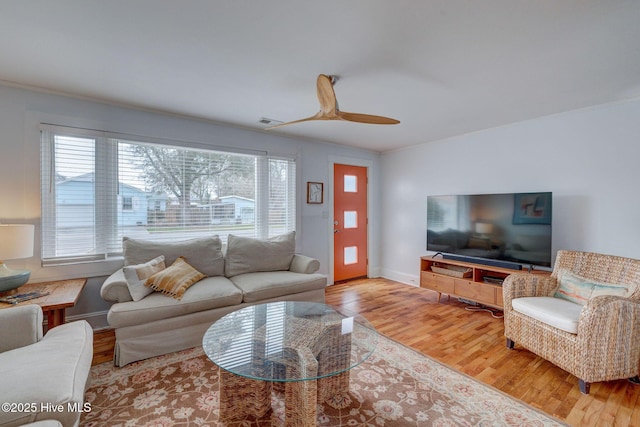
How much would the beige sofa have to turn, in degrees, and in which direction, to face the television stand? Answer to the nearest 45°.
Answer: approximately 45° to its left

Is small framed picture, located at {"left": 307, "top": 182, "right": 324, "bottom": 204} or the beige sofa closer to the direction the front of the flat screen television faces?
the beige sofa

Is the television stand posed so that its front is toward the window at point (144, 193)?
yes

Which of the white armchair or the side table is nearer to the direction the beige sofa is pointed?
the white armchair

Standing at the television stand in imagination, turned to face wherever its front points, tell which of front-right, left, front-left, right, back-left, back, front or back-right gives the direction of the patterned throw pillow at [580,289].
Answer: left

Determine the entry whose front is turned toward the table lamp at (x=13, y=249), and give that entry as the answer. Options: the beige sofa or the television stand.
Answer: the television stand

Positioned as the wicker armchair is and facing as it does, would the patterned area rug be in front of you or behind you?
in front

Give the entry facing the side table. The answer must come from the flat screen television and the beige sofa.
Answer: the flat screen television

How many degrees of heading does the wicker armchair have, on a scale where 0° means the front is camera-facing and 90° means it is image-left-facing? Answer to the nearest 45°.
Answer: approximately 45°

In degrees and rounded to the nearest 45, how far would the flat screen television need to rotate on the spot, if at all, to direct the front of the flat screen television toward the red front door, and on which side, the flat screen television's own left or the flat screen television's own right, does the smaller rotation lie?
approximately 45° to the flat screen television's own right

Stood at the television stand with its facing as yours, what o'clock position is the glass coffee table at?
The glass coffee table is roughly at 11 o'clock from the television stand.

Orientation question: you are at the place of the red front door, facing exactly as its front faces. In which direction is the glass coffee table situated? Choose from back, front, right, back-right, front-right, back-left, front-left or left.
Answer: front-right

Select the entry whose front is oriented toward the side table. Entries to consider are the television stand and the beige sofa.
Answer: the television stand

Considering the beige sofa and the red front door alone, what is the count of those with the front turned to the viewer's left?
0
